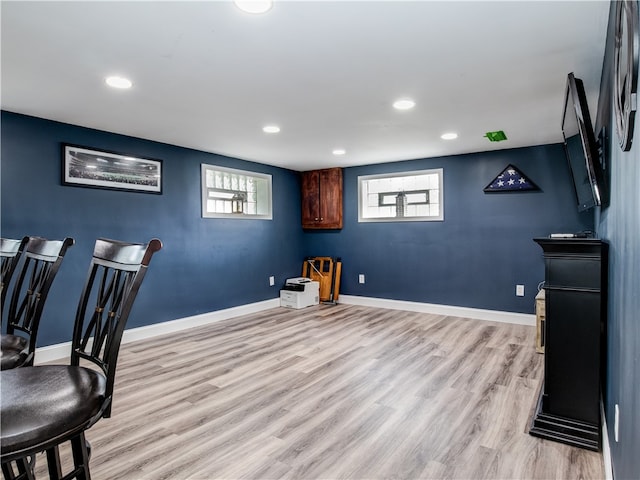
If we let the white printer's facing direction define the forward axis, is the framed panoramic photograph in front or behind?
in front

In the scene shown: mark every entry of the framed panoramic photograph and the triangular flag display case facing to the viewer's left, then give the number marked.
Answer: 0

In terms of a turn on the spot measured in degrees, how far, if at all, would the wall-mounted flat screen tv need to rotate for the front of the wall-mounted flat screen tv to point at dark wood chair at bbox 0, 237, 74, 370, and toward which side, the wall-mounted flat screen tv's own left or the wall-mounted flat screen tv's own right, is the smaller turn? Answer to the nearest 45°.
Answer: approximately 45° to the wall-mounted flat screen tv's own left

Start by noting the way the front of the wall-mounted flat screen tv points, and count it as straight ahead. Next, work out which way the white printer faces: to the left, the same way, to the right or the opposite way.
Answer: to the left

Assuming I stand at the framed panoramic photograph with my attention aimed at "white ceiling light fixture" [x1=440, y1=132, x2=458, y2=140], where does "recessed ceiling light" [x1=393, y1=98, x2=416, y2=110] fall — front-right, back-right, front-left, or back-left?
front-right

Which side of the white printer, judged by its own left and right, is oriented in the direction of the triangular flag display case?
left

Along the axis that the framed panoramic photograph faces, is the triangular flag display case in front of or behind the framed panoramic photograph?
in front

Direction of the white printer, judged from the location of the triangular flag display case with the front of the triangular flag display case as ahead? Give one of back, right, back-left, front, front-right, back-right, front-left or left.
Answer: right

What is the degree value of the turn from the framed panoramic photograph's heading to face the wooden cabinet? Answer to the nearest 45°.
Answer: approximately 45° to its left

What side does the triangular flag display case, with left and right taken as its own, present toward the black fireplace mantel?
front

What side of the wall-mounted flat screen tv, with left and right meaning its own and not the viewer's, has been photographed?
left

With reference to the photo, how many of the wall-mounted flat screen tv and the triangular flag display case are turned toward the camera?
1

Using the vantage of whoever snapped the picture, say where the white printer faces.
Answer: facing the viewer and to the left of the viewer

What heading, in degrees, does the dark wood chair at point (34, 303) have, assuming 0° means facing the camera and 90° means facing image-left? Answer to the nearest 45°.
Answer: approximately 45°

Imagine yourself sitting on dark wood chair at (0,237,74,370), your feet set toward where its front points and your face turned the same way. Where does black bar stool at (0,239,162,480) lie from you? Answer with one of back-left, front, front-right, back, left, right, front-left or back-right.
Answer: front-left

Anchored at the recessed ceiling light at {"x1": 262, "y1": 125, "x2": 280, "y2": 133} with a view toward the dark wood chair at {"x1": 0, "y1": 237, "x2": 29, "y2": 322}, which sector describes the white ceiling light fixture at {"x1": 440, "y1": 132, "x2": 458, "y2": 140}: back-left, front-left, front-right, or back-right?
back-left

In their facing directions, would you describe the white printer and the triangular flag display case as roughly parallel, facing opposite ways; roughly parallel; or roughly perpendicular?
roughly parallel
